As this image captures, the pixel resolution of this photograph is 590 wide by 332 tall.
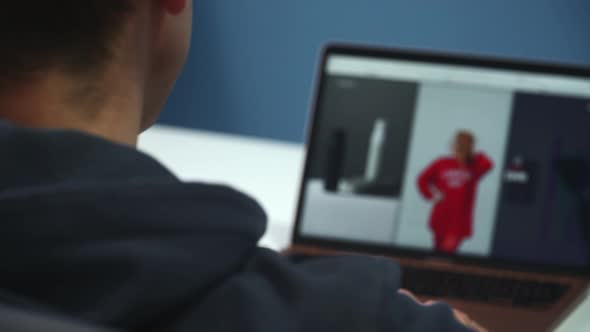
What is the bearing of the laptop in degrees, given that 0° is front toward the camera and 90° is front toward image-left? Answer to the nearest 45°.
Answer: approximately 0°
